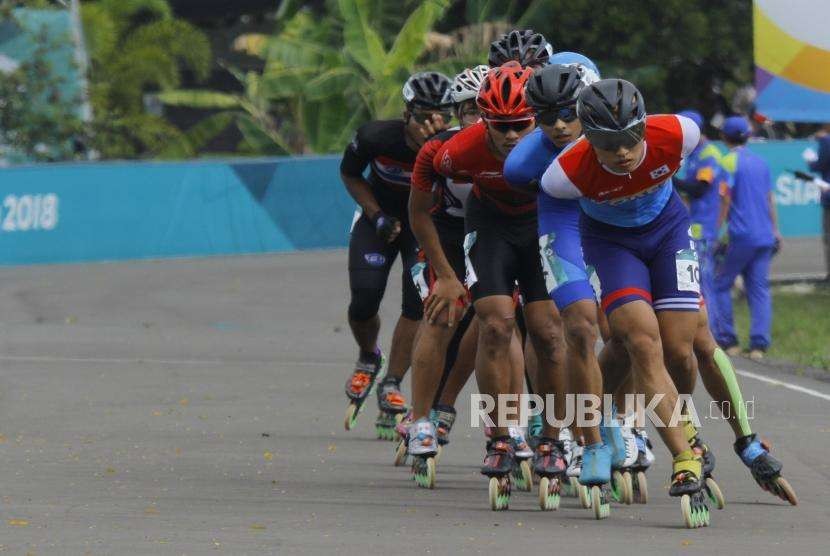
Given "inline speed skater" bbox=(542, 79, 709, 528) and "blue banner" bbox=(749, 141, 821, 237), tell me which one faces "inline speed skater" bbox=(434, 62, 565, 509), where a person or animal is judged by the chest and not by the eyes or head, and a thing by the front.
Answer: the blue banner

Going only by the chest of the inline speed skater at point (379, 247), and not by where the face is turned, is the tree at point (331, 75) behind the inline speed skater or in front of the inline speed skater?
behind

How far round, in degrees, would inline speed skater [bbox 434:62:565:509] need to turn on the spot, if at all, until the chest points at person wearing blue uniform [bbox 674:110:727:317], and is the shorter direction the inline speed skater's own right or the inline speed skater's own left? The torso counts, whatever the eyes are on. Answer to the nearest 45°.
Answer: approximately 180°

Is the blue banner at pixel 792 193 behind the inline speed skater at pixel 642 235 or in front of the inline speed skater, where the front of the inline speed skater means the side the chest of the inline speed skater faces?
behind

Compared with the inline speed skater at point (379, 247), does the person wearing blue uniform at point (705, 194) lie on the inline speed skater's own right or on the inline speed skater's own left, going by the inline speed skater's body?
on the inline speed skater's own left

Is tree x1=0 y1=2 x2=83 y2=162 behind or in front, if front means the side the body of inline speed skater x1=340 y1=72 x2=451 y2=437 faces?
behind

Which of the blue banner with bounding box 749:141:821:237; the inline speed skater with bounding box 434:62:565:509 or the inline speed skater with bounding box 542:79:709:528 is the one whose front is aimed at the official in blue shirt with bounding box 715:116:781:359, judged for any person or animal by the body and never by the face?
the blue banner

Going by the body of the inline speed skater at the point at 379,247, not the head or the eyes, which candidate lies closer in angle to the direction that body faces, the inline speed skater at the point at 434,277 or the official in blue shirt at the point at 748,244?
the inline speed skater

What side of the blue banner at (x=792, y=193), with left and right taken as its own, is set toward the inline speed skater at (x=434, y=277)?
front

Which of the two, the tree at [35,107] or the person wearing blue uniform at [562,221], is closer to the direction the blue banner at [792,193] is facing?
the person wearing blue uniform
